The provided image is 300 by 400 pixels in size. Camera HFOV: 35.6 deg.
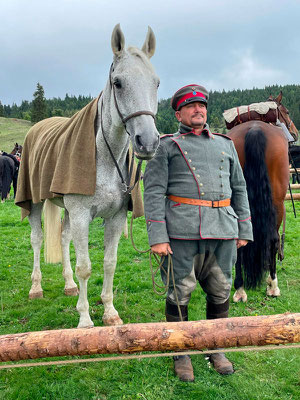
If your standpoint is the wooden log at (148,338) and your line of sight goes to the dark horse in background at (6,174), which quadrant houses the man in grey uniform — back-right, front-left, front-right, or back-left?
front-right

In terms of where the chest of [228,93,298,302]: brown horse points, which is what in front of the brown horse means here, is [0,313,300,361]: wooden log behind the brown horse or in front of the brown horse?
behind

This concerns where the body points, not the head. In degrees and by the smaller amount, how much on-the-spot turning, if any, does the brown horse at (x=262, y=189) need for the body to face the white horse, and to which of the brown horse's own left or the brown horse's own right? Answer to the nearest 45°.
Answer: approximately 135° to the brown horse's own left

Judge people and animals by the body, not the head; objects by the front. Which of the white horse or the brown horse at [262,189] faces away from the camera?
the brown horse

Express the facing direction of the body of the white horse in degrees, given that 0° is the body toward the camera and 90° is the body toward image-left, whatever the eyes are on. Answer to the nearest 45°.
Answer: approximately 315°

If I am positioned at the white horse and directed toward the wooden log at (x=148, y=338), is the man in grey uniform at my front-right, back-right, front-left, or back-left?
front-left

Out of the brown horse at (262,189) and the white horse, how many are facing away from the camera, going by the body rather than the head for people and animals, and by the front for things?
1

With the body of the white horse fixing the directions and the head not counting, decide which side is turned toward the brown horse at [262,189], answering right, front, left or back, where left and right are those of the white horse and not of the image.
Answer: left

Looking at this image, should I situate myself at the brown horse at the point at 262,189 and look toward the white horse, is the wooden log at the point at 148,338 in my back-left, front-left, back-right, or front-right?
front-left

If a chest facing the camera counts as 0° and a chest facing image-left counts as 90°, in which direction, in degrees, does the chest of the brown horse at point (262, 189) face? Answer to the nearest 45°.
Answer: approximately 180°
